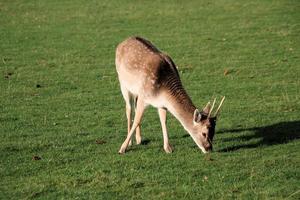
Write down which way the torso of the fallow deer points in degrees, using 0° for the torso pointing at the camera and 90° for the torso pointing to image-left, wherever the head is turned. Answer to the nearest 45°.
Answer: approximately 315°
